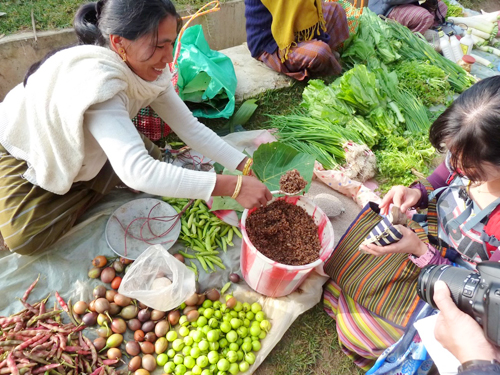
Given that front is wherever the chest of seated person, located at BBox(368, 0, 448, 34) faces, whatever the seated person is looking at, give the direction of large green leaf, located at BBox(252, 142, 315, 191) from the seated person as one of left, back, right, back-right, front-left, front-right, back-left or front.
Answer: front-right

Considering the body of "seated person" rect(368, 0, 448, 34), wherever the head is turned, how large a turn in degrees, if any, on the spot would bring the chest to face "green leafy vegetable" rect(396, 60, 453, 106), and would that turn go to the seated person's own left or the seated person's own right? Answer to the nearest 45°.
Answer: approximately 45° to the seated person's own right

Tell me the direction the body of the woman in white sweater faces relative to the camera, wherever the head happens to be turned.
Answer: to the viewer's right

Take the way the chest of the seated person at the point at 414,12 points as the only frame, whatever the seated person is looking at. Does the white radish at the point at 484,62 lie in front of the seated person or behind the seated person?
in front

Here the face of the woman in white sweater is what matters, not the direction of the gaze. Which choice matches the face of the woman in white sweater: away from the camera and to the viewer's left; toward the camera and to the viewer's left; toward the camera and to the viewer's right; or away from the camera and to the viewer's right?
toward the camera and to the viewer's right

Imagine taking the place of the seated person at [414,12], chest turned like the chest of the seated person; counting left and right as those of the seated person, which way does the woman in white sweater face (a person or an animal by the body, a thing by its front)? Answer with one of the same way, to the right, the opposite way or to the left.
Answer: to the left

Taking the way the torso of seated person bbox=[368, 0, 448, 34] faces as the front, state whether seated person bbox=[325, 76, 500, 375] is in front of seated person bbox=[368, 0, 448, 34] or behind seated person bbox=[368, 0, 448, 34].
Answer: in front

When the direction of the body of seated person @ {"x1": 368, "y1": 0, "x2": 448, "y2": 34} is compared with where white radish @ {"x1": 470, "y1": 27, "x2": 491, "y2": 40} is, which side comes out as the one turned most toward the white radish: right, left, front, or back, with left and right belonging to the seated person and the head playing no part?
left

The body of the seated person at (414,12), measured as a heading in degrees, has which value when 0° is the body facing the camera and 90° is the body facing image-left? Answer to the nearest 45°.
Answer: approximately 315°

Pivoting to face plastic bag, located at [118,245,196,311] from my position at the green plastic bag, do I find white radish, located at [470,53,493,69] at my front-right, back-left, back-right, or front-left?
back-left

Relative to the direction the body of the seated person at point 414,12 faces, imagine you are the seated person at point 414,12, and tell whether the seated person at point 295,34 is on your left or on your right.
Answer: on your right

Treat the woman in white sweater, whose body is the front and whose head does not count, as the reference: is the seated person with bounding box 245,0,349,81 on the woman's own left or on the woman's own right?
on the woman's own left

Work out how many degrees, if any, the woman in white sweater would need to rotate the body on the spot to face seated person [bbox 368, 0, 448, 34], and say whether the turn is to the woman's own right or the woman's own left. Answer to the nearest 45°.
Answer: approximately 45° to the woman's own left
